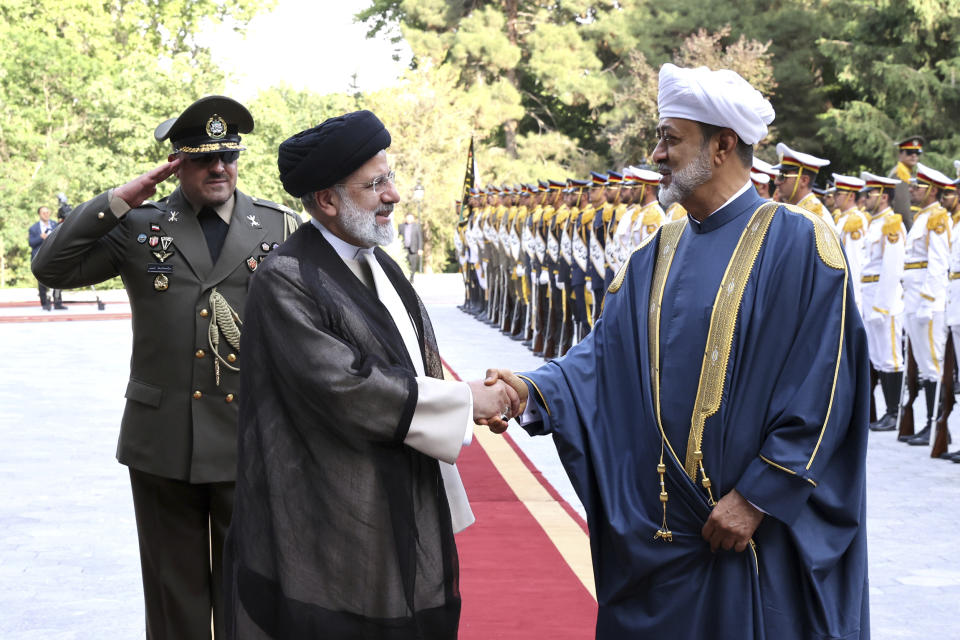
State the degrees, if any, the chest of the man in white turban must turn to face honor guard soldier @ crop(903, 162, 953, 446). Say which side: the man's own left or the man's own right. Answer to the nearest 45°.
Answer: approximately 135° to the man's own right

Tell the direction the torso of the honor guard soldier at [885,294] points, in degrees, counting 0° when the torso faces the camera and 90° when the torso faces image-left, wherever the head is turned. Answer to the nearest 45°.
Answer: approximately 45°

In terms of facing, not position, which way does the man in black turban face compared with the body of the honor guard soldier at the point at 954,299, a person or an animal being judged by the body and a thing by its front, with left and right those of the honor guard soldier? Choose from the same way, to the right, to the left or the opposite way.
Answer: the opposite way

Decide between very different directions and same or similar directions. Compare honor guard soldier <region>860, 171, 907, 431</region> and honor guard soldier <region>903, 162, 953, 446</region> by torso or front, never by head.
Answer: same or similar directions

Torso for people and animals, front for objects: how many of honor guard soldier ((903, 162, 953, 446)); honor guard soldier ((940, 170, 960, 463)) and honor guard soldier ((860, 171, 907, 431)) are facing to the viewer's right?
0

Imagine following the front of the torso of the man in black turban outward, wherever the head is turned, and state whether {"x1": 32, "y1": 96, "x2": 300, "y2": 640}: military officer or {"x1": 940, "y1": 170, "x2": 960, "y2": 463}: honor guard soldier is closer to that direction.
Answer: the honor guard soldier

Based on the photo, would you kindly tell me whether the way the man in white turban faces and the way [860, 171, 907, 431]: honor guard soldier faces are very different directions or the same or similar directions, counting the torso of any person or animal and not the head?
same or similar directions

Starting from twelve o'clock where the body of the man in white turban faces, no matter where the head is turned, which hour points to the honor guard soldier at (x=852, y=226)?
The honor guard soldier is roughly at 5 o'clock from the man in white turban.

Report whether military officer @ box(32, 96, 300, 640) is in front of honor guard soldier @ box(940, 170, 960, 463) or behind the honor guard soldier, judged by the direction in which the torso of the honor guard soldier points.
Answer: in front

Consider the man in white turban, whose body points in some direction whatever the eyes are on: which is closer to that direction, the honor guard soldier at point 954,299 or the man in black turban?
the man in black turban

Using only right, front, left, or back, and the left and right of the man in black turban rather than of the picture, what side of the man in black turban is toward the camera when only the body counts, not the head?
right

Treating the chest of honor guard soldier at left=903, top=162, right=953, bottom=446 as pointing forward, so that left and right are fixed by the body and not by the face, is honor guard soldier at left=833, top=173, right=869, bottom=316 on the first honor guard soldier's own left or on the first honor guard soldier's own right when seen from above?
on the first honor guard soldier's own right

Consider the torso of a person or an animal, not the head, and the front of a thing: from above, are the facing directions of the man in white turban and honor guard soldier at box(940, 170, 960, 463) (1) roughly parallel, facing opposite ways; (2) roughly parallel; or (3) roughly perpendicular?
roughly parallel

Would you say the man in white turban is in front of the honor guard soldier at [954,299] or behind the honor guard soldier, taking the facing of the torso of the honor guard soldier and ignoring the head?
in front

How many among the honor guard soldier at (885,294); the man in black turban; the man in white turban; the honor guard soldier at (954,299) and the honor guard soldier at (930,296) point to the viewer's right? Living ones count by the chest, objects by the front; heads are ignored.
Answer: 1

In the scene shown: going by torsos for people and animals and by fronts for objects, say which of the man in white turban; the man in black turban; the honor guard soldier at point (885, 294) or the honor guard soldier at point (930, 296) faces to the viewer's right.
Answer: the man in black turban

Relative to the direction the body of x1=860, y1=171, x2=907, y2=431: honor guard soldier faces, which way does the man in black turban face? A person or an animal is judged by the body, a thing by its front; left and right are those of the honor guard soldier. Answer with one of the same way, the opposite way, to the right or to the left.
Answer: the opposite way

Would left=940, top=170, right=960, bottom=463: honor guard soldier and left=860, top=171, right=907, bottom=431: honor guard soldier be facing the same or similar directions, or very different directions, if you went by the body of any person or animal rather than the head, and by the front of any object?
same or similar directions

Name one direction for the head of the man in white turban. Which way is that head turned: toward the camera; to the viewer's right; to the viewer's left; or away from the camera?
to the viewer's left
